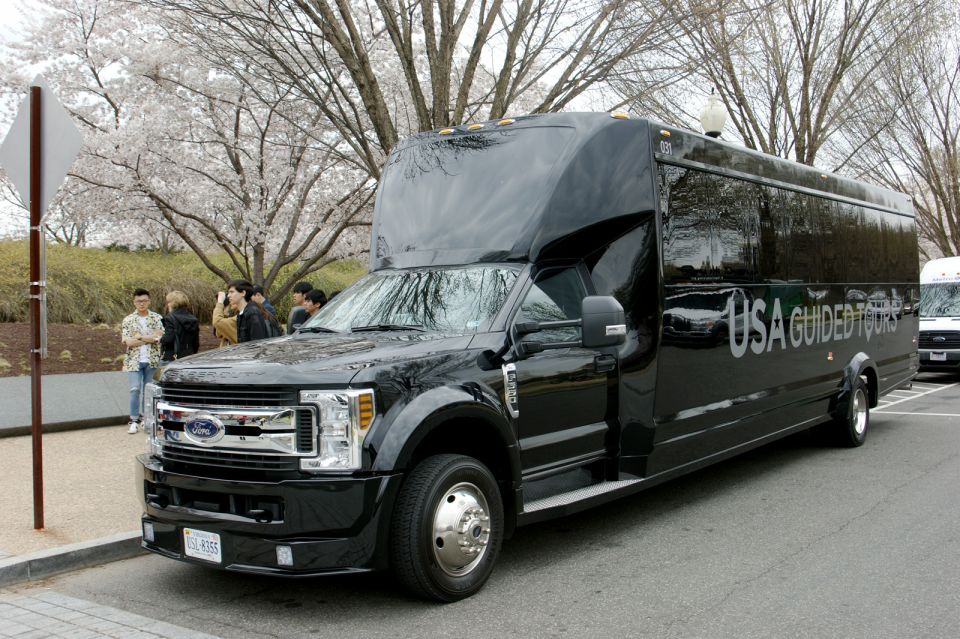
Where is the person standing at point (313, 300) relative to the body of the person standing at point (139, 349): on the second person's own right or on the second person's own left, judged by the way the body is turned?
on the second person's own left

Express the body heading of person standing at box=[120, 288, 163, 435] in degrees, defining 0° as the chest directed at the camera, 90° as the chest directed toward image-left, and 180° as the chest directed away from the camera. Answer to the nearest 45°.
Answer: approximately 0°

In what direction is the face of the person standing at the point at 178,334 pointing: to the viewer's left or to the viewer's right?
to the viewer's left

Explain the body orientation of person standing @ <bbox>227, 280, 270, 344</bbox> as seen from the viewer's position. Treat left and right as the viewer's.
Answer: facing to the left of the viewer

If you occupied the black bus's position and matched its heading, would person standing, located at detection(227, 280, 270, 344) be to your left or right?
on your right

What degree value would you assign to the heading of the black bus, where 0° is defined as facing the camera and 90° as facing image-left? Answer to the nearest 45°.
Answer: approximately 45°
